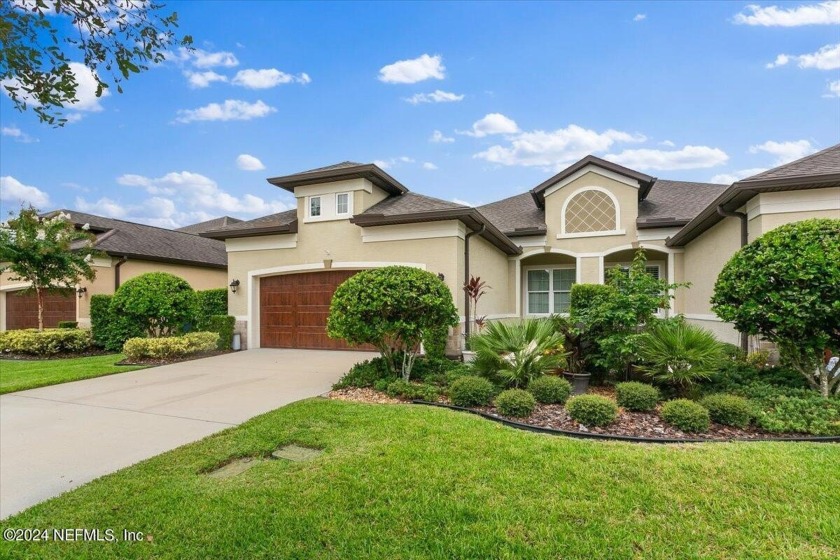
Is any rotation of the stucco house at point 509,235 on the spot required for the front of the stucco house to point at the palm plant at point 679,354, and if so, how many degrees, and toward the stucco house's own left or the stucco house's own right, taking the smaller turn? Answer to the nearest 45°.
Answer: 0° — it already faces it

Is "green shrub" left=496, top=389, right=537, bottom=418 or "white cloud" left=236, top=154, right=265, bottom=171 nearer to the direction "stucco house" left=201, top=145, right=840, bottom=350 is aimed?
the green shrub

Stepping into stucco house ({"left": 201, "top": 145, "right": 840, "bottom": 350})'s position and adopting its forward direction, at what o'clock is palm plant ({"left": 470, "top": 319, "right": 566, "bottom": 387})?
The palm plant is roughly at 12 o'clock from the stucco house.

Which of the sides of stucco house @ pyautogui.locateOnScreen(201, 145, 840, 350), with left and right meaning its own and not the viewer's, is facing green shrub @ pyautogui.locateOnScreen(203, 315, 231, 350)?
right

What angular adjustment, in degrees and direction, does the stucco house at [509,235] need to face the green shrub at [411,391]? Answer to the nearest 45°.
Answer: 0° — it already faces it

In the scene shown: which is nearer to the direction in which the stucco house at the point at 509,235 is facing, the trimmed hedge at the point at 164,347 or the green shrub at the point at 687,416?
the green shrub

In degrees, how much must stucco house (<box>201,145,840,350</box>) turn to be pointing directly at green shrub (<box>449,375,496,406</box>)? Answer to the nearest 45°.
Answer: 0° — it already faces it

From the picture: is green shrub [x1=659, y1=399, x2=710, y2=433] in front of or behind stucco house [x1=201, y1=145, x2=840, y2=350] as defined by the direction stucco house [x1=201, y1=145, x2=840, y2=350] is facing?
in front

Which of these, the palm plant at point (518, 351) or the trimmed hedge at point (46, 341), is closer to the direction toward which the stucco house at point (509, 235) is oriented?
the palm plant

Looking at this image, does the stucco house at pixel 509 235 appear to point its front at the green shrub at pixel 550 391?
yes

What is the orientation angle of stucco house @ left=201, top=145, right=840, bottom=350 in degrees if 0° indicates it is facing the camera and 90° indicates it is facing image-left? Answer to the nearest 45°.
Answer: approximately 0°
